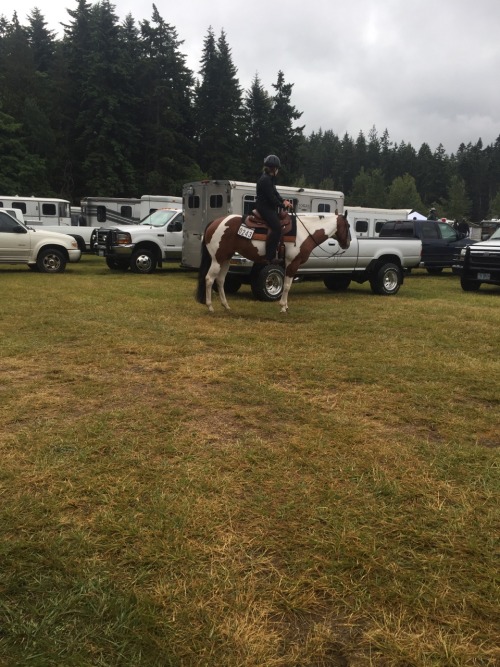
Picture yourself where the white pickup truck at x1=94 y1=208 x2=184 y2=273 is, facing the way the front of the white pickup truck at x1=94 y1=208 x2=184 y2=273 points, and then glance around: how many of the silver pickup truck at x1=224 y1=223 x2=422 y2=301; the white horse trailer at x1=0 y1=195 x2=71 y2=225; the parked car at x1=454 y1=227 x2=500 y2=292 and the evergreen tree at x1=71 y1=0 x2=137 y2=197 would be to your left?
2

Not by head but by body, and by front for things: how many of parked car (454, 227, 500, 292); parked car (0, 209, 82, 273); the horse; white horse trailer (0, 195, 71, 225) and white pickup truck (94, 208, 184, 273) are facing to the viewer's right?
2

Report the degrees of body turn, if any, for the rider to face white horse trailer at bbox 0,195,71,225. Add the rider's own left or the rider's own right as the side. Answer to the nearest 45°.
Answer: approximately 135° to the rider's own left

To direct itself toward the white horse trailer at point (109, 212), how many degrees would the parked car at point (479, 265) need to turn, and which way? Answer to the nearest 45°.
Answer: approximately 90° to its right

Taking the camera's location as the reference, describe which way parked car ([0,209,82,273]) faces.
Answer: facing to the right of the viewer

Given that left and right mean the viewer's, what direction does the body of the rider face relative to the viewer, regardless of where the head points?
facing to the right of the viewer

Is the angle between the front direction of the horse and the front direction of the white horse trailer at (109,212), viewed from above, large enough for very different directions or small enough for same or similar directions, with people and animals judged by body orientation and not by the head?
very different directions

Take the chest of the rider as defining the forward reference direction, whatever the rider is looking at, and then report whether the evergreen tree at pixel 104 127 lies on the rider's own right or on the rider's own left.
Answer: on the rider's own left

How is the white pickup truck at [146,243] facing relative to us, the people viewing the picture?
facing the viewer and to the left of the viewer

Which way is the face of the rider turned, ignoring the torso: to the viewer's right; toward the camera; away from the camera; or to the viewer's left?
to the viewer's right

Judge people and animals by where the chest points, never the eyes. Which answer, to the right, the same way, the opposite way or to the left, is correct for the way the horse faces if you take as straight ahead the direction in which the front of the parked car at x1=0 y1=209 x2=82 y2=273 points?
the same way

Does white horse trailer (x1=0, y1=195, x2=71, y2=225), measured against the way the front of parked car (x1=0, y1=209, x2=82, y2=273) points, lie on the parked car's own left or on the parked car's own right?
on the parked car's own left
